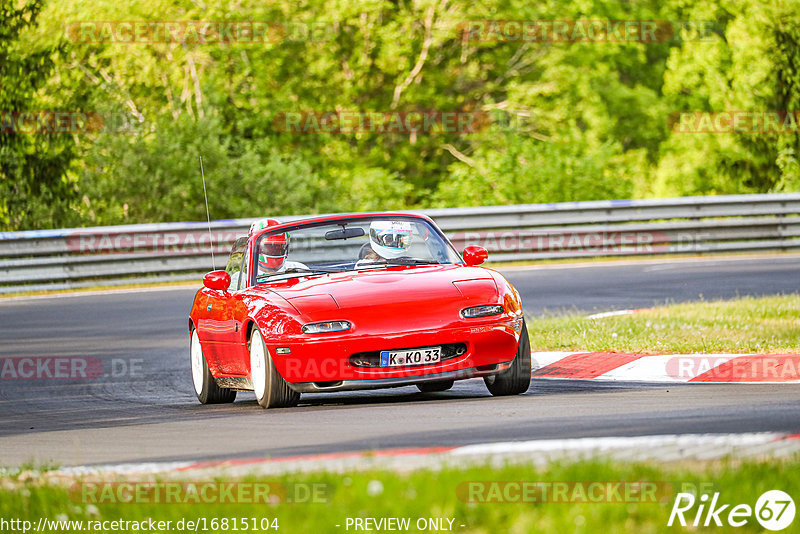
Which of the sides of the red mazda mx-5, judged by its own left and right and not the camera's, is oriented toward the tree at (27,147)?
back

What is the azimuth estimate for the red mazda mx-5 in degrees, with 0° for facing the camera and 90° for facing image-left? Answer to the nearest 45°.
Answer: approximately 315°

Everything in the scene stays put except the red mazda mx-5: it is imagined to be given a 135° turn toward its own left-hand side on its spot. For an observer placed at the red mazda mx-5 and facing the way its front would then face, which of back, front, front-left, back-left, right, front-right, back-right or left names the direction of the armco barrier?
front
